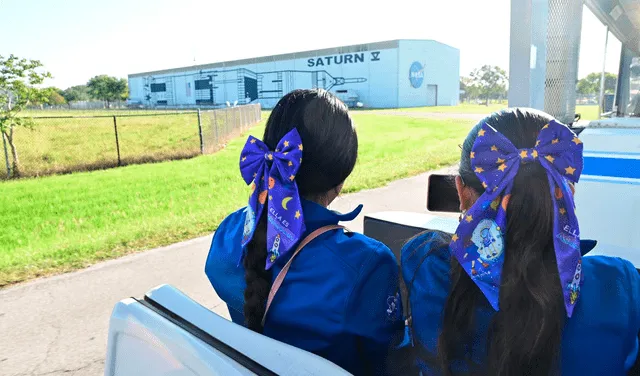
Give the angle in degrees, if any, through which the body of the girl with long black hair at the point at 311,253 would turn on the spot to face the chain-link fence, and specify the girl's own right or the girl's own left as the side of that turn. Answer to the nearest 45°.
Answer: approximately 90° to the girl's own left

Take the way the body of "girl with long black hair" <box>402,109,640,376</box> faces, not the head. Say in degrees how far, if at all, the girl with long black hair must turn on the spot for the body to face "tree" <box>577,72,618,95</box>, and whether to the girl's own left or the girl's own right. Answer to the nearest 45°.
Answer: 0° — they already face it

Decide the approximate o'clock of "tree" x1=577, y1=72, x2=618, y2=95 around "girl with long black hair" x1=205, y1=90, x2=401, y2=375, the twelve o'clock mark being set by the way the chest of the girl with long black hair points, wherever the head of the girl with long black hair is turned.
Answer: The tree is roughly at 12 o'clock from the girl with long black hair.

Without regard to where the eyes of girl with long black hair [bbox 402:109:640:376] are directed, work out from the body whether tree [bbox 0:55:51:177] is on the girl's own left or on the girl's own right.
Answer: on the girl's own left

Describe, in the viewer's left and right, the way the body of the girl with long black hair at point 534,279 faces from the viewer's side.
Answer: facing away from the viewer

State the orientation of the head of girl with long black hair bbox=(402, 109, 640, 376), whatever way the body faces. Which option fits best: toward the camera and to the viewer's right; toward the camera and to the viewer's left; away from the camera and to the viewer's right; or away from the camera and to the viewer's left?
away from the camera and to the viewer's left

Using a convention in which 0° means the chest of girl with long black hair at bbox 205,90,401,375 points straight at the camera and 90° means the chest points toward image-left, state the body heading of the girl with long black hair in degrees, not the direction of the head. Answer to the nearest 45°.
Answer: approximately 225°

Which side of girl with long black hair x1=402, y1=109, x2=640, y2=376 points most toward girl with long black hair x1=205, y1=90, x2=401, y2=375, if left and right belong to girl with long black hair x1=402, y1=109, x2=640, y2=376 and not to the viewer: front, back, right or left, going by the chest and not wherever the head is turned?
left

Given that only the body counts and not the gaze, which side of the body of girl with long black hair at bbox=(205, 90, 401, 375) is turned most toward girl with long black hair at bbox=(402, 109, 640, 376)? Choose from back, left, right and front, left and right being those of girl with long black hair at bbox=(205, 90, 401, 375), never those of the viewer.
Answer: right
